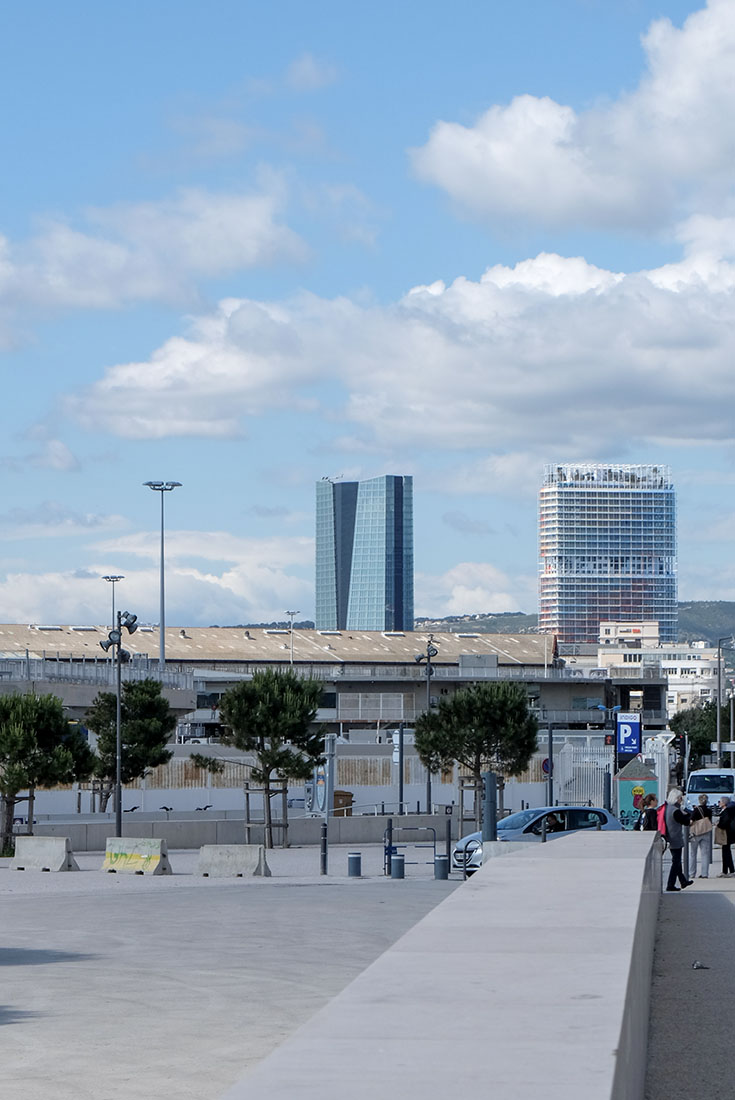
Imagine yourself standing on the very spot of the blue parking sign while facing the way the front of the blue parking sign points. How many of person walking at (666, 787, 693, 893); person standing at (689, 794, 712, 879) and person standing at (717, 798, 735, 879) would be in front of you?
3

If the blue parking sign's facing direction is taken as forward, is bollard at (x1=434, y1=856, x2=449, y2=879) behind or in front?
in front

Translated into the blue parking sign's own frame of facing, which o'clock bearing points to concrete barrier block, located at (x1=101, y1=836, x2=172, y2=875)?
The concrete barrier block is roughly at 1 o'clock from the blue parking sign.

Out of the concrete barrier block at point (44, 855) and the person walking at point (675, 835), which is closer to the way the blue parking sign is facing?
the person walking

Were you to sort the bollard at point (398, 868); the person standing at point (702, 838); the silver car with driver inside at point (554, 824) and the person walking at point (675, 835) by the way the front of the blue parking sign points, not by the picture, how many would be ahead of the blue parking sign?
4

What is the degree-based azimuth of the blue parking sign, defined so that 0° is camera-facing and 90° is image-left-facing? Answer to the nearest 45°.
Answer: approximately 0°

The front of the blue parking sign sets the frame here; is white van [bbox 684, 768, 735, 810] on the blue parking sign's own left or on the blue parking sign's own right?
on the blue parking sign's own left

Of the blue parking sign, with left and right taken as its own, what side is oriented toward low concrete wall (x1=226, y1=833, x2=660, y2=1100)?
front

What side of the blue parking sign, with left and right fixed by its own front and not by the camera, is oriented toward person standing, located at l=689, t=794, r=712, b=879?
front

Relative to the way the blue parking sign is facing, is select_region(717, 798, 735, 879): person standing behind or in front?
in front

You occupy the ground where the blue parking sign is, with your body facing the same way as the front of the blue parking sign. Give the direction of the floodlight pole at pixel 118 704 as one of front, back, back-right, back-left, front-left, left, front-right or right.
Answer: front-right

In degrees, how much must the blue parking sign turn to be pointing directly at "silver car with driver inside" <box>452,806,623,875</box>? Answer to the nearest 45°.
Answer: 0° — it already faces it

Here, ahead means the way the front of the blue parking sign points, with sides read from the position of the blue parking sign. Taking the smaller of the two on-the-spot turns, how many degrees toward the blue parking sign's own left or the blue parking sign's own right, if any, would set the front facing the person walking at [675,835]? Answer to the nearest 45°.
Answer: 0° — it already faces them

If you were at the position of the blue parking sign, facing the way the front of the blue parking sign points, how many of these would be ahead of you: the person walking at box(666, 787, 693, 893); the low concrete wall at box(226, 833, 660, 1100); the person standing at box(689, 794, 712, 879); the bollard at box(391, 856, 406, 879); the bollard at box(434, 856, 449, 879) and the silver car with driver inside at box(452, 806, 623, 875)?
6
